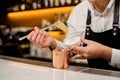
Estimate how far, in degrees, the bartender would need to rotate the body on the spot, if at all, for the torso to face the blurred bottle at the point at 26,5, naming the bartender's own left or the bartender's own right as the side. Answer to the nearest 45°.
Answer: approximately 135° to the bartender's own right

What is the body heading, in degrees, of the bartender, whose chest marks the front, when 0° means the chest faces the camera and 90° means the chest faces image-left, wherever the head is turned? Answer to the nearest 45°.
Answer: approximately 0°

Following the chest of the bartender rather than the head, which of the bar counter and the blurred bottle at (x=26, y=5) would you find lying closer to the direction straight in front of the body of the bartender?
the bar counter

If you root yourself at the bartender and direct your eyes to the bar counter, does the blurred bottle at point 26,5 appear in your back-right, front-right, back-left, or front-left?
back-right
